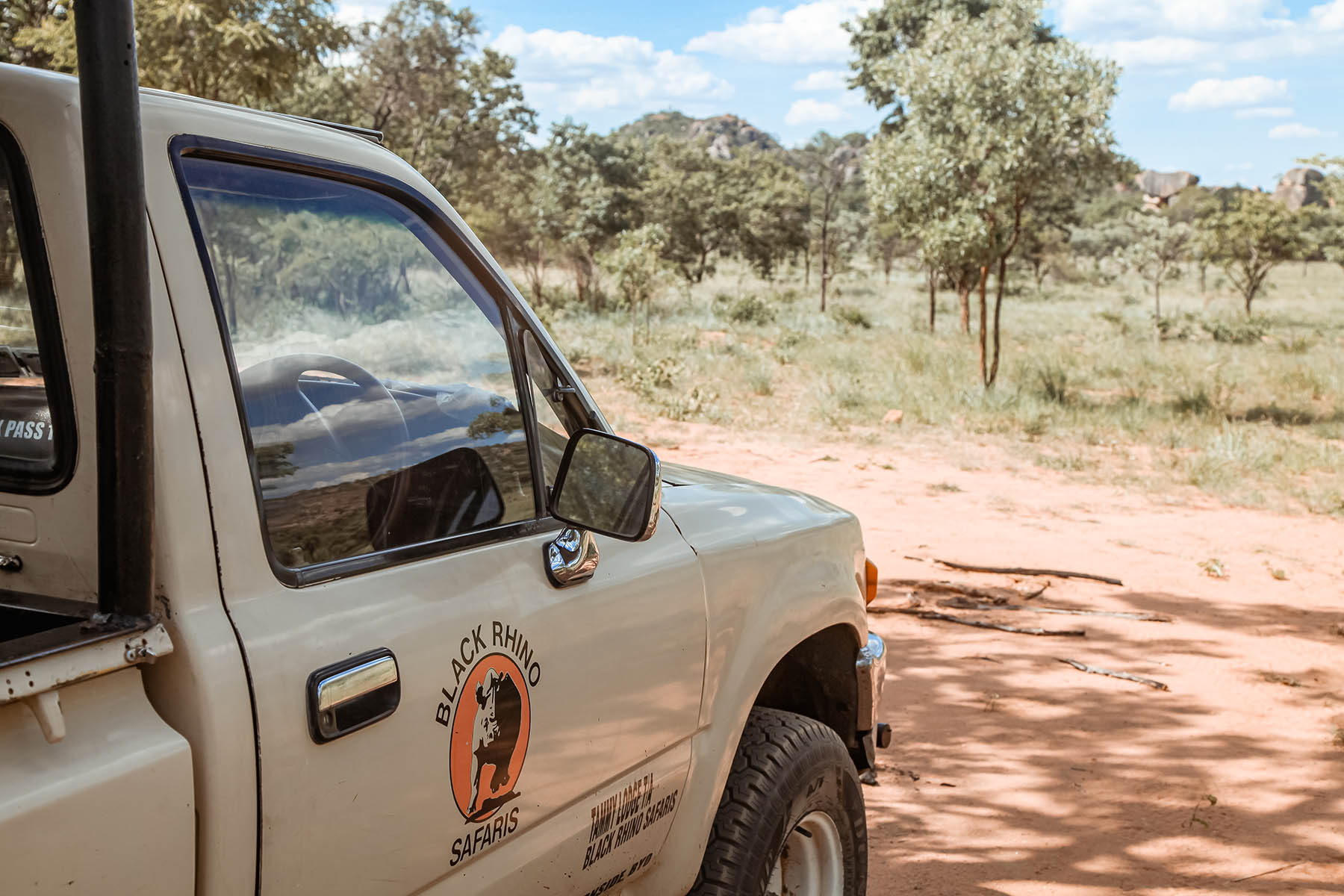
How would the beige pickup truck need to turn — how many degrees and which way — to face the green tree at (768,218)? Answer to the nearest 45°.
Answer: approximately 45° to its left

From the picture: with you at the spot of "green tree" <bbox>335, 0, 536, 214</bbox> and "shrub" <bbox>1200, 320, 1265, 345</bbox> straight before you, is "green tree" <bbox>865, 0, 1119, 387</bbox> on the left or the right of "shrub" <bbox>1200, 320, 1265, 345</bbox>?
right

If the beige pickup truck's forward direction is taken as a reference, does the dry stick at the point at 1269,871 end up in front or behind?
in front

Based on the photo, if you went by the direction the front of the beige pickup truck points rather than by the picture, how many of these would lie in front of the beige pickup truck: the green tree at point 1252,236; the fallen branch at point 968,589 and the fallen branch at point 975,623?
3

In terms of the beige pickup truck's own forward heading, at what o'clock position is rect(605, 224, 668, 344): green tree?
The green tree is roughly at 11 o'clock from the beige pickup truck.

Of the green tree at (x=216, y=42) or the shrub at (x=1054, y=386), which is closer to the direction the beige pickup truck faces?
the shrub

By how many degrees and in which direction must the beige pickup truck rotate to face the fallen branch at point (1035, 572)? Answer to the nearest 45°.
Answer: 0° — it already faces it

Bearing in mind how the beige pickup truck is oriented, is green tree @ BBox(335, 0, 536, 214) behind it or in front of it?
in front

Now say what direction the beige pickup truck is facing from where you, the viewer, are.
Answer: facing away from the viewer and to the right of the viewer

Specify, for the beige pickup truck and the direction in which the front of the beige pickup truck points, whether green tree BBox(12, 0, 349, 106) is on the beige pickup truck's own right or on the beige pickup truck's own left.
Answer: on the beige pickup truck's own left

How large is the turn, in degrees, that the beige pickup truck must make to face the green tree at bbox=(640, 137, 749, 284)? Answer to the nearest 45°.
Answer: approximately 45° to its left

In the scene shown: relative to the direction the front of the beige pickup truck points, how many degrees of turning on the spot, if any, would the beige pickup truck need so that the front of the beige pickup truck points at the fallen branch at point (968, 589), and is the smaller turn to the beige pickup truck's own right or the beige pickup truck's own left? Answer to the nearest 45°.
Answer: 0° — it already faces it

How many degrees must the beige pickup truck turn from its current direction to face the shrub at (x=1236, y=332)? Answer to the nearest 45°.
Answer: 0° — it already faces it
